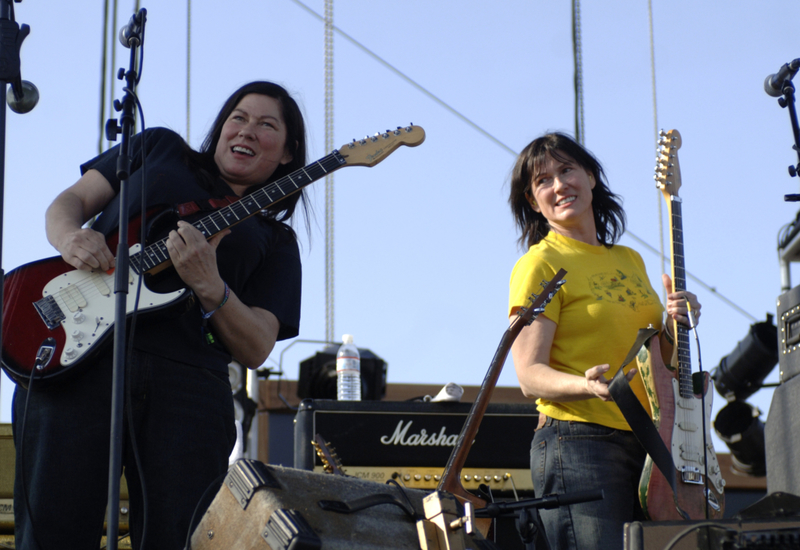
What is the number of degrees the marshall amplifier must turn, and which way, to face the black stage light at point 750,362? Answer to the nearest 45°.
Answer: approximately 135° to its left

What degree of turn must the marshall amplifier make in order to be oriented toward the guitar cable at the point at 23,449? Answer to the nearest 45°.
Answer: approximately 45° to its right

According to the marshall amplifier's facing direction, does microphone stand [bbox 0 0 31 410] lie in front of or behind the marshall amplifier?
in front

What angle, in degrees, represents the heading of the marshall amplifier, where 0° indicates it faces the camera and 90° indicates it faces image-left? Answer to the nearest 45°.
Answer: approximately 0°

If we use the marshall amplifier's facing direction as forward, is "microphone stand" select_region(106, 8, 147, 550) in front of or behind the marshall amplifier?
in front

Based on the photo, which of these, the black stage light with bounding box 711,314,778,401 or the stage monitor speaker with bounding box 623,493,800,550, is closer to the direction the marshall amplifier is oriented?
the stage monitor speaker

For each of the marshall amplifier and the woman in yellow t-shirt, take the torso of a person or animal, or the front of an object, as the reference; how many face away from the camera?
0

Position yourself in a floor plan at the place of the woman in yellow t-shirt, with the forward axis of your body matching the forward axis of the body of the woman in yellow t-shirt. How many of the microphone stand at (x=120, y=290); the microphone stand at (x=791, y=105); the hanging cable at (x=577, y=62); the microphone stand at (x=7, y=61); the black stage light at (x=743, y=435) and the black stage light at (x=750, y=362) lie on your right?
2

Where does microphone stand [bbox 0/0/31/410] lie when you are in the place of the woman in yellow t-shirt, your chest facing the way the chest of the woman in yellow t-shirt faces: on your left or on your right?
on your right

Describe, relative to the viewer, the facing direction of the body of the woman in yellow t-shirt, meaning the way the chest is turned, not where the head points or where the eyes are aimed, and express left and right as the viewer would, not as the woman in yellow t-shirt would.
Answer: facing the viewer and to the right of the viewer

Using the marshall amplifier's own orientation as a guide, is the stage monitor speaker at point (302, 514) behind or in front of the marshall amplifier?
in front
